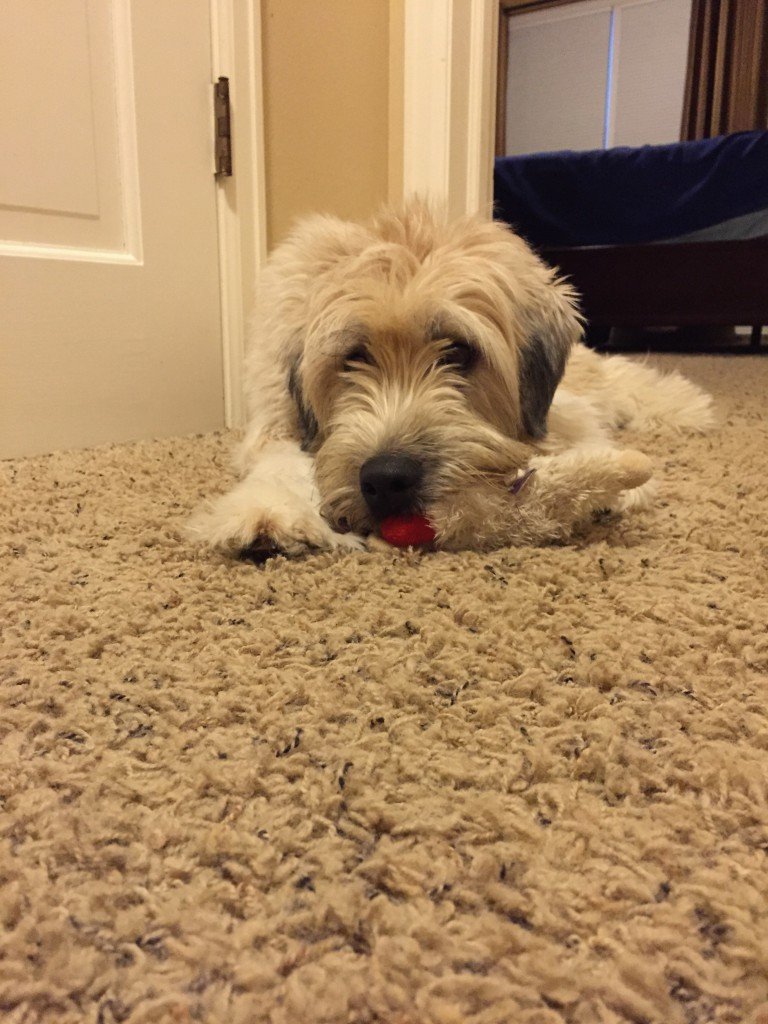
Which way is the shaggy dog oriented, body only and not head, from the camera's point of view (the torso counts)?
toward the camera

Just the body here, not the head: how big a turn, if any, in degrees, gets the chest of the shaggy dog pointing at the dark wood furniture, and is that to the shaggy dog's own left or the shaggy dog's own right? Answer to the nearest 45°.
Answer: approximately 180°

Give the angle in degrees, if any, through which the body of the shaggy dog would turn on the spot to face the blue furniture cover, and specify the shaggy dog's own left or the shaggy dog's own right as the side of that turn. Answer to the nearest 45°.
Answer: approximately 180°

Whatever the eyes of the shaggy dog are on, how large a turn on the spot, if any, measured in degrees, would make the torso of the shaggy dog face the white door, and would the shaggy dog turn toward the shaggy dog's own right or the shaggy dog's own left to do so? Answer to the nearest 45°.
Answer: approximately 135° to the shaggy dog's own right
